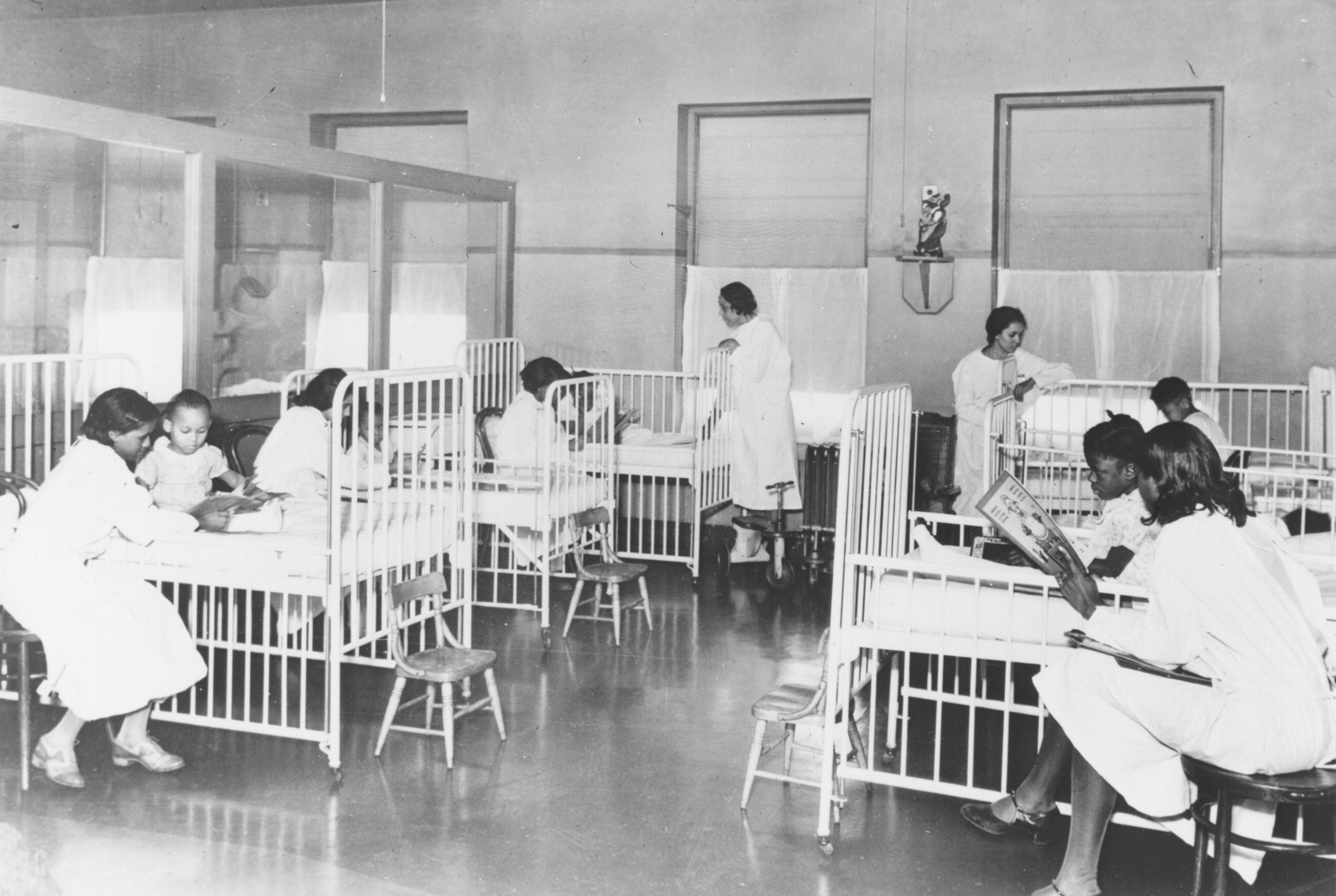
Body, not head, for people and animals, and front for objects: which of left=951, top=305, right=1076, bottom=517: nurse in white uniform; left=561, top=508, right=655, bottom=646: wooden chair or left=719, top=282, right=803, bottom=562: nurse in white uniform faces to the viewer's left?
left=719, top=282, right=803, bottom=562: nurse in white uniform

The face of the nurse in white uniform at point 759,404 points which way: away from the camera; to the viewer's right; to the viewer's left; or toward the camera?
to the viewer's left

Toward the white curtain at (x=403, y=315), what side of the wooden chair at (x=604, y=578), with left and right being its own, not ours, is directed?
back

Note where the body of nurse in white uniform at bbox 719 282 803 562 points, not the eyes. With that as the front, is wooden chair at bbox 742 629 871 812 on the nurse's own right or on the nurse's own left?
on the nurse's own left

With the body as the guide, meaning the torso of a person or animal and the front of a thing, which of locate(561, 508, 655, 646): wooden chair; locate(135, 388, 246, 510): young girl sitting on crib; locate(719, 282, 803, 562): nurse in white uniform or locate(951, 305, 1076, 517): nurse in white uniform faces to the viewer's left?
locate(719, 282, 803, 562): nurse in white uniform

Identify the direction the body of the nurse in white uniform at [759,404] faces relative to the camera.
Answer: to the viewer's left

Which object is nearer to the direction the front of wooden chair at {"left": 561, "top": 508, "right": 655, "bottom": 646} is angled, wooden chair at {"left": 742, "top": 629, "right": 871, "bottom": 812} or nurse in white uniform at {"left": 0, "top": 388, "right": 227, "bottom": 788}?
the wooden chair

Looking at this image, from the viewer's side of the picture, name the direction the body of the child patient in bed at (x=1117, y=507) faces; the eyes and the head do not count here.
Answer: to the viewer's left

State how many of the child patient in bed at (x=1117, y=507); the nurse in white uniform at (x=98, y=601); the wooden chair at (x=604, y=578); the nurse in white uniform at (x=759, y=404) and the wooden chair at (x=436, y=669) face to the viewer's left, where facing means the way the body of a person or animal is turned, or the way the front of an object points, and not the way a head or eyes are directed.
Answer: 2

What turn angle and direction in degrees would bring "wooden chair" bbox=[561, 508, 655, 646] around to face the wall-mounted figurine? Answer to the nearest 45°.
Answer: approximately 90° to its left

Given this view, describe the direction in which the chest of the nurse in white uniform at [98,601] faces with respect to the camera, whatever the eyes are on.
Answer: to the viewer's right

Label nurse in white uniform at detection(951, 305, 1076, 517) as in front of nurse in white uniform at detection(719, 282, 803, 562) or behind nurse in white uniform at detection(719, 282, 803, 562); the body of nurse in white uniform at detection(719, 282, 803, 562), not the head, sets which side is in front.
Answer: behind

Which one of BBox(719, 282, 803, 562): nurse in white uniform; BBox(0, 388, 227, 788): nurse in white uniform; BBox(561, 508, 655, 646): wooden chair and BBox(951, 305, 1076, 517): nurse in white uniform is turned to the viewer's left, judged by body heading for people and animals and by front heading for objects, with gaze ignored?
BBox(719, 282, 803, 562): nurse in white uniform
